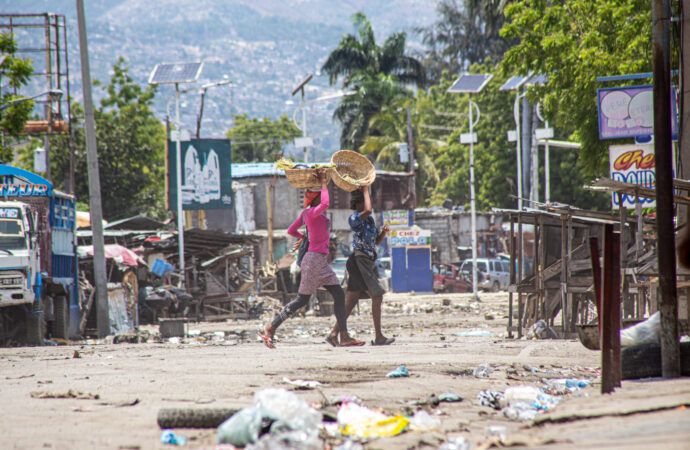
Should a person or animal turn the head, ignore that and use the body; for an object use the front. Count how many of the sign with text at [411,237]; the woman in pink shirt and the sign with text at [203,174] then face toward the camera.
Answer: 2

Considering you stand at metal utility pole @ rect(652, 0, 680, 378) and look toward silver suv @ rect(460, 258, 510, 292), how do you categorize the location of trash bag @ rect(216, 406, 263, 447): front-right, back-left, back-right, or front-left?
back-left

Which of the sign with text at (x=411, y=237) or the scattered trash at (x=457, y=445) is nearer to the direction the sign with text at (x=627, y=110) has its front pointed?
the scattered trash

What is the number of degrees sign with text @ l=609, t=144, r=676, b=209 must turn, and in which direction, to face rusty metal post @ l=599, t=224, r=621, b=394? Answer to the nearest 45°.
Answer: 0° — it already faces it

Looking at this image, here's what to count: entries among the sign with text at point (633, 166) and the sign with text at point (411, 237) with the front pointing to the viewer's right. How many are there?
0

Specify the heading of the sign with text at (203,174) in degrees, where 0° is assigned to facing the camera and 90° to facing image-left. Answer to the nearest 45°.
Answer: approximately 0°

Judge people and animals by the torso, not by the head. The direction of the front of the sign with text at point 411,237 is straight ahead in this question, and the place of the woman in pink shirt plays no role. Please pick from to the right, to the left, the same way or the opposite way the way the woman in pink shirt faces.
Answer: to the left

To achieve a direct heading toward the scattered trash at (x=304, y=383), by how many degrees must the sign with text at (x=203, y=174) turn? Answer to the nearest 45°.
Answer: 0° — it already faces it

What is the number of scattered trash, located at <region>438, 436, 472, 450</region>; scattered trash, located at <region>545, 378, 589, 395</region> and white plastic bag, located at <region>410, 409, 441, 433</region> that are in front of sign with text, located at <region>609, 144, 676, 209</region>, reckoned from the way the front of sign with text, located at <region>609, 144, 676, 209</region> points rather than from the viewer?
3

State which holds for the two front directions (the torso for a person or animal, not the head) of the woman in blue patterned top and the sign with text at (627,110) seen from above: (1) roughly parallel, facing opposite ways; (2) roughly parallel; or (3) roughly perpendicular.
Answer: roughly perpendicular

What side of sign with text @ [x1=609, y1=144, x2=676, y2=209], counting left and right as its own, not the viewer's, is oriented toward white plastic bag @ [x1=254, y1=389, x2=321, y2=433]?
front

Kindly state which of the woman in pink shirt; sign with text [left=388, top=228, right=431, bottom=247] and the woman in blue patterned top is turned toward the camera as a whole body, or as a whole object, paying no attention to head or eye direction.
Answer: the sign with text

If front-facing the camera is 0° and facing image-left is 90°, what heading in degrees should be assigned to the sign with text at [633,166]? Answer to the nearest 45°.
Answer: approximately 0°
